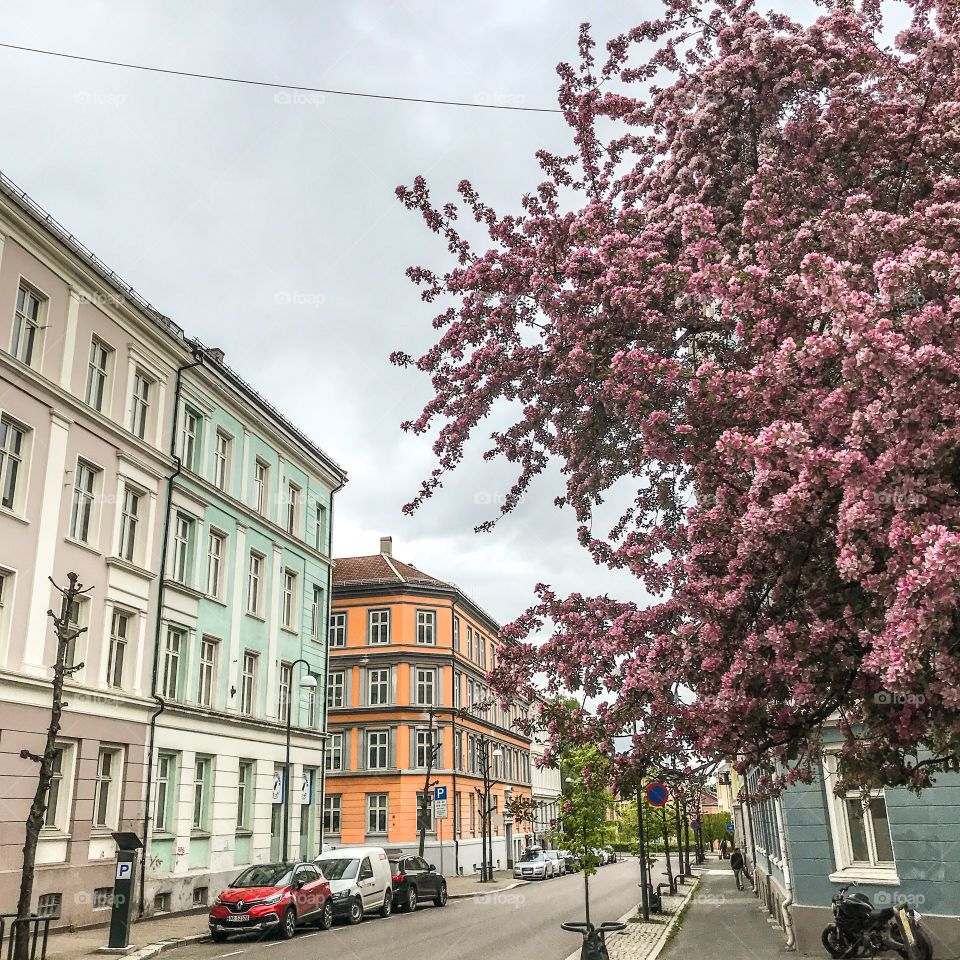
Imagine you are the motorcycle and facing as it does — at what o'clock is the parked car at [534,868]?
The parked car is roughly at 2 o'clock from the motorcycle.

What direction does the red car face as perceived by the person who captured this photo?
facing the viewer and to the left of the viewer

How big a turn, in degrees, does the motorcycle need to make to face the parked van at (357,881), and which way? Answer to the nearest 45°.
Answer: approximately 45° to its right

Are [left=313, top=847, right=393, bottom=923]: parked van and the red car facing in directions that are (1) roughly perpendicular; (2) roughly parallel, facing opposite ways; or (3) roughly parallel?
roughly parallel

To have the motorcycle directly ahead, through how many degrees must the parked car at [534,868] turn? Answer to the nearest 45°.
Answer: approximately 45° to its left

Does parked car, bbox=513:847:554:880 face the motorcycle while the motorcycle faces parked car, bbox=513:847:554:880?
no

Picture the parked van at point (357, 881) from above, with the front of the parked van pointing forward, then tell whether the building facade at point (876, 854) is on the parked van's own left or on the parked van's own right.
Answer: on the parked van's own left

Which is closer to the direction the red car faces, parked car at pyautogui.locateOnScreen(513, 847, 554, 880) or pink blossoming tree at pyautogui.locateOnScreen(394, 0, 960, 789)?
the pink blossoming tree

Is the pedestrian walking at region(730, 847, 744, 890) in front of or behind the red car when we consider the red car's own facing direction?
behind

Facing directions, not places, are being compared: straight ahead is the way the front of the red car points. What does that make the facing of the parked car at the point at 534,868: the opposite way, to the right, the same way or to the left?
the same way

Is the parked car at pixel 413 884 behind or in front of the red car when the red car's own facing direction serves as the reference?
behind

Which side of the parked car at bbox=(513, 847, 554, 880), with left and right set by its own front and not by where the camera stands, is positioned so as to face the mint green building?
front

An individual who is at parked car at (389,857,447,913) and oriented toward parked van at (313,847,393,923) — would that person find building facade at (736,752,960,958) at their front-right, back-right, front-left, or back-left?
front-left

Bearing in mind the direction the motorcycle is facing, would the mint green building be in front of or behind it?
in front

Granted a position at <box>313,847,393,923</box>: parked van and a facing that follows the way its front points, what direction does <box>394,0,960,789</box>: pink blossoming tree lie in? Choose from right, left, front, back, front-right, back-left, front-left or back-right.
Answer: front-left

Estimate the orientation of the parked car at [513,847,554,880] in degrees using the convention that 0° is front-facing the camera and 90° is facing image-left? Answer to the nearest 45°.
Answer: approximately 45°

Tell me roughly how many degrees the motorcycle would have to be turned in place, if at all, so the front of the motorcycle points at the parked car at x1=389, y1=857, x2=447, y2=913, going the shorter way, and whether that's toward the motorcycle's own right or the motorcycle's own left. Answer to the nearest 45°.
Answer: approximately 45° to the motorcycle's own right

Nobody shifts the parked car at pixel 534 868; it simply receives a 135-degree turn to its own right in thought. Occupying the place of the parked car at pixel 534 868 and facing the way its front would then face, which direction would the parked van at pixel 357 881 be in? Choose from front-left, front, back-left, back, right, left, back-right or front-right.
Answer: back

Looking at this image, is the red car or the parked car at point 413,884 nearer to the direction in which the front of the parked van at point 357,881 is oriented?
the red car

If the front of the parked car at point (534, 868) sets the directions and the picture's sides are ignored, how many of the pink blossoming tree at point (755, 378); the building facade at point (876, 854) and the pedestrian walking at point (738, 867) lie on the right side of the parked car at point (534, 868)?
0
